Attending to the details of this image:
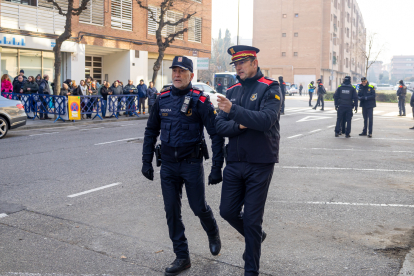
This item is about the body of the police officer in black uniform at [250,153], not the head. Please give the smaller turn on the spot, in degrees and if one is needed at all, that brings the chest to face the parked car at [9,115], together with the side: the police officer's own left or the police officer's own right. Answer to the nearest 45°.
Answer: approximately 90° to the police officer's own right

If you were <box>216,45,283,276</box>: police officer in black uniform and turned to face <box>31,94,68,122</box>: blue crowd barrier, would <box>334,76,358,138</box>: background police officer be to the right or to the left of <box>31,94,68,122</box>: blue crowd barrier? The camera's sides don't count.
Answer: right

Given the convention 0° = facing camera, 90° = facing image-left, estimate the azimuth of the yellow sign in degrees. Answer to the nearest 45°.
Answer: approximately 0°

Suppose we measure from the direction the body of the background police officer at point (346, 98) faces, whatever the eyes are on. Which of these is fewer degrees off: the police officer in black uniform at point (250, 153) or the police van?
the police van

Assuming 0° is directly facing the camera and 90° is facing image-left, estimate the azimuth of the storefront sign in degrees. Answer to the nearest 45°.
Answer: approximately 0°

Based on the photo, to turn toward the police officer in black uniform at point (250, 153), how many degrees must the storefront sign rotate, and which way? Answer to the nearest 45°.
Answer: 0° — it already faces them

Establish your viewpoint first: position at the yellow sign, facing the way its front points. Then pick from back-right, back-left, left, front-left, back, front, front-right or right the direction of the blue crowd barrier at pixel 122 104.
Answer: back-left

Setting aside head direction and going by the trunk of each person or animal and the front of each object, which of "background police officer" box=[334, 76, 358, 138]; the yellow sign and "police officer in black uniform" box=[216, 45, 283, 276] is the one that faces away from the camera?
the background police officer
